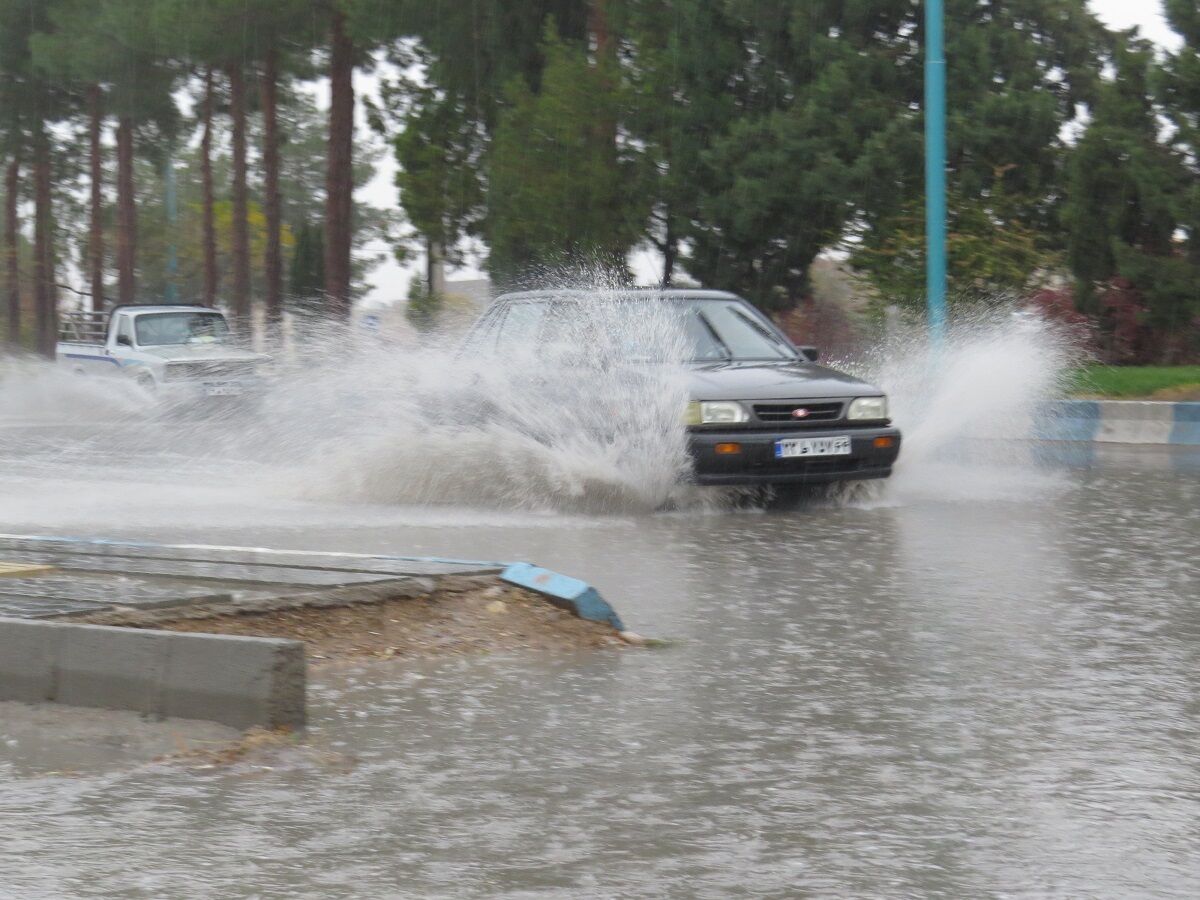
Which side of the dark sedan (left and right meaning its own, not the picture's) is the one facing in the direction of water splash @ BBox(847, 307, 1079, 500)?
left

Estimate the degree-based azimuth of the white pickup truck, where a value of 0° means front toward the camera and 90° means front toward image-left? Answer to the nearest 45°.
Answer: approximately 315°

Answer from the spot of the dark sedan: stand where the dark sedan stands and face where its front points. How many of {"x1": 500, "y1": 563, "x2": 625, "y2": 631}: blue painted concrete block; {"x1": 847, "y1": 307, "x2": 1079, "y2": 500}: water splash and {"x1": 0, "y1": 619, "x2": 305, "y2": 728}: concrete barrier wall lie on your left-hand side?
1

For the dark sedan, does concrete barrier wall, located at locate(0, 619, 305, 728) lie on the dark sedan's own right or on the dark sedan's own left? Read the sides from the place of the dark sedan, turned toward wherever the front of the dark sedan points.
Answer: on the dark sedan's own right

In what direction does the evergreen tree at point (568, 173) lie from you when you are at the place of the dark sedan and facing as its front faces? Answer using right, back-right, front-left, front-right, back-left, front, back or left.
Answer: back-left

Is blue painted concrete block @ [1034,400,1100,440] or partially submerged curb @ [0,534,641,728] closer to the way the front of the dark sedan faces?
the partially submerged curb

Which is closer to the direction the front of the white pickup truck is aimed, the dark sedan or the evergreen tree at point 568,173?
the dark sedan

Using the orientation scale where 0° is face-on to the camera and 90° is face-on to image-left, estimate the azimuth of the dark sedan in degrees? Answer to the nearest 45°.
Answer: approximately 315°

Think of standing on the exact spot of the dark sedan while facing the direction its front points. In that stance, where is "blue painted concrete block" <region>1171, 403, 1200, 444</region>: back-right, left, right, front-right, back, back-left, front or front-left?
left
